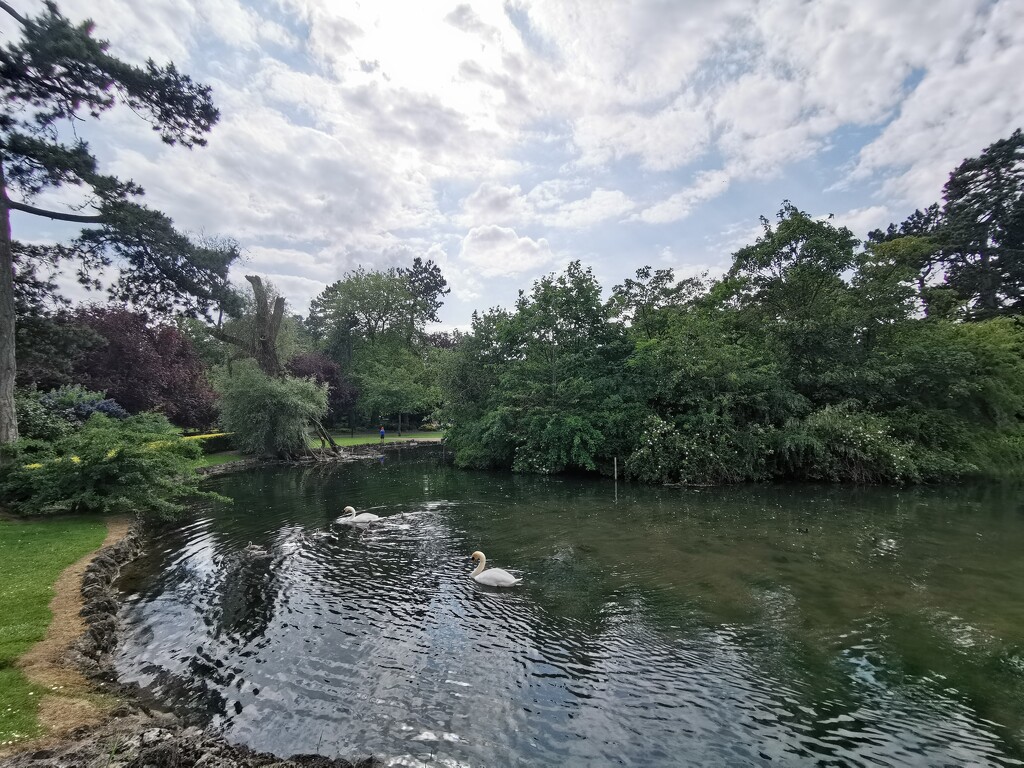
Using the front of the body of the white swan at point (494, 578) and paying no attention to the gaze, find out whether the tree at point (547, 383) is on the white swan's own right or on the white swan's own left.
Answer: on the white swan's own right

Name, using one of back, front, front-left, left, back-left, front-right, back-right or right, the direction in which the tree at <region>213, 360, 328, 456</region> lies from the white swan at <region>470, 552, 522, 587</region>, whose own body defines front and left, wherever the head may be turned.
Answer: front-right

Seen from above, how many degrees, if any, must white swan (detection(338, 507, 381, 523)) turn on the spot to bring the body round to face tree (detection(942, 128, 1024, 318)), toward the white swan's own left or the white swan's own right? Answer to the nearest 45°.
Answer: approximately 180°

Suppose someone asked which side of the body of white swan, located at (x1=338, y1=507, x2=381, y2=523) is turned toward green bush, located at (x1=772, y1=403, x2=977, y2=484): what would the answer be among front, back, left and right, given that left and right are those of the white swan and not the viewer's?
back

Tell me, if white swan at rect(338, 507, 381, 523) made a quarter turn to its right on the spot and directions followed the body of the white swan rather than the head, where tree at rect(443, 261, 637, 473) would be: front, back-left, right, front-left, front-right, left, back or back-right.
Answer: front-right

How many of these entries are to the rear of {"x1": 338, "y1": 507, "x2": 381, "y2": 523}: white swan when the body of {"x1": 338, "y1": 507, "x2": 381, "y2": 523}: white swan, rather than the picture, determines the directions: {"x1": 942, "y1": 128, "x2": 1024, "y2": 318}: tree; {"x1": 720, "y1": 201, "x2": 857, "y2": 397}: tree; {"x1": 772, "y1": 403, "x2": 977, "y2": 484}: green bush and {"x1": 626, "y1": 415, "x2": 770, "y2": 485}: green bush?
4

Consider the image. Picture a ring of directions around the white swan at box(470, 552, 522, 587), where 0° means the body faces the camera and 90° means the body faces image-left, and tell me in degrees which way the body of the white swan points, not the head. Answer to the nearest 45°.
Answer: approximately 90°

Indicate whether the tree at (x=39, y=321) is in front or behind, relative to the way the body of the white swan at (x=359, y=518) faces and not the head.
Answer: in front

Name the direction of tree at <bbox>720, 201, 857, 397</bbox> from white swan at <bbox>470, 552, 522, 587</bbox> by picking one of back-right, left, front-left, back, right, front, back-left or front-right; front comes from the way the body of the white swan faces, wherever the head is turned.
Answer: back-right

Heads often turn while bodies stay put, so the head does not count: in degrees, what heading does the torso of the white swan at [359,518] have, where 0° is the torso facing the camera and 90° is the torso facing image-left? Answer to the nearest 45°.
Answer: approximately 90°

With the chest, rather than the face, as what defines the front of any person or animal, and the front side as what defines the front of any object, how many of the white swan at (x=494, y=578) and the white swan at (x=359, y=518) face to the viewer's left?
2
